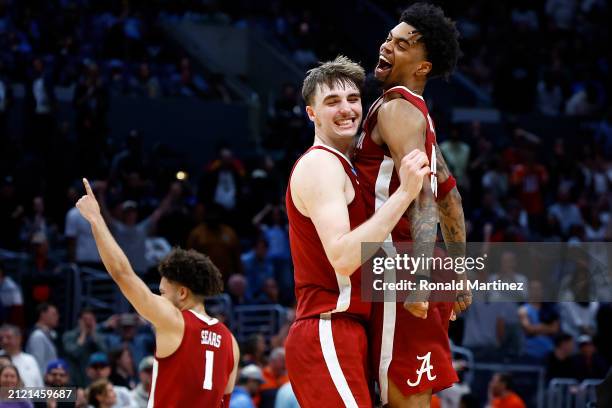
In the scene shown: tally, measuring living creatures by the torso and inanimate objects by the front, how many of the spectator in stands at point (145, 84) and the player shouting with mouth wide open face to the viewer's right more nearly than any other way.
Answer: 0

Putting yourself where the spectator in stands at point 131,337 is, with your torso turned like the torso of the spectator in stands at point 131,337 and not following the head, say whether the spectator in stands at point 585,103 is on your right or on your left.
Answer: on your left

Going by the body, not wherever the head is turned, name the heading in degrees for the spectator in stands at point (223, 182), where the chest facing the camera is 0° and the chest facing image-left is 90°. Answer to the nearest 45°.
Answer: approximately 0°

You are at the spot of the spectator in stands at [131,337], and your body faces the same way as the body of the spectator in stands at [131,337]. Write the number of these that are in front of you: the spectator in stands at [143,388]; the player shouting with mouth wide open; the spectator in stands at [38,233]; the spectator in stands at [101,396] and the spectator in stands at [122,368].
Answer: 4

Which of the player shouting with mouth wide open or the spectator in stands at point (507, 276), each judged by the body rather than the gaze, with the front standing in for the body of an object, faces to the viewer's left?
the player shouting with mouth wide open

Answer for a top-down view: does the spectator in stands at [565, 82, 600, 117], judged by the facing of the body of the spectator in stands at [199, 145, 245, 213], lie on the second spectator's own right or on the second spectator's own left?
on the second spectator's own left

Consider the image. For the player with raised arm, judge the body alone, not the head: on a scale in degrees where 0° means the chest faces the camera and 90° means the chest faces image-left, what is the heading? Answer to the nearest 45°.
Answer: approximately 135°

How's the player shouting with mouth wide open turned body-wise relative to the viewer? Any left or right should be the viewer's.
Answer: facing to the left of the viewer
